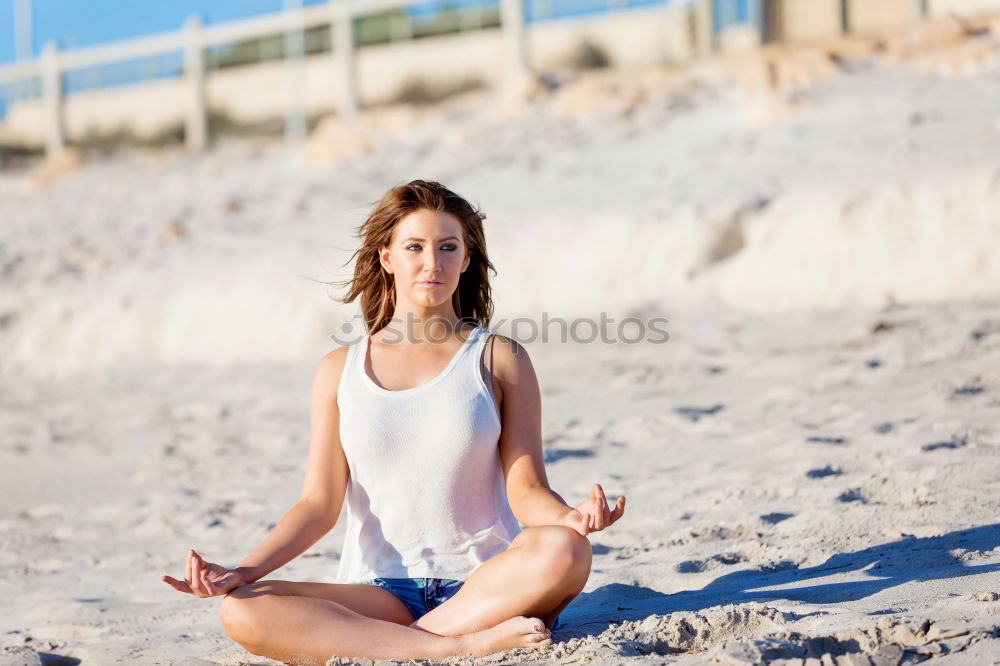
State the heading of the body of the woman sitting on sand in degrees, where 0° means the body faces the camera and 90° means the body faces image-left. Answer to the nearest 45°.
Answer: approximately 0°

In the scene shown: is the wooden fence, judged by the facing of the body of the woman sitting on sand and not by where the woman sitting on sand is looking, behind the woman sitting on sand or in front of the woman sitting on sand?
behind
